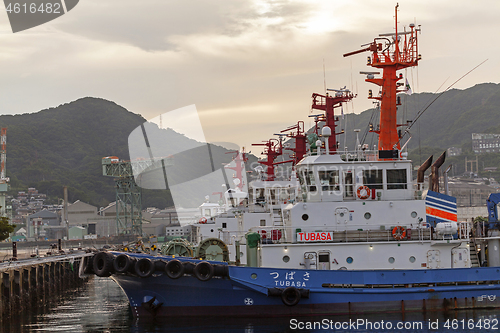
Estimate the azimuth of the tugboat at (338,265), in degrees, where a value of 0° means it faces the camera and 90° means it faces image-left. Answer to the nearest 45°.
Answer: approximately 90°

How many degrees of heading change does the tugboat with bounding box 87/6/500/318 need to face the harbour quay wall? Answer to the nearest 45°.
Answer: approximately 45° to its right
